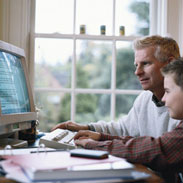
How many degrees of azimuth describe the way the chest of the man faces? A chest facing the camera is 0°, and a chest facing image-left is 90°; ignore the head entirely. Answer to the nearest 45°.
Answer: approximately 45°

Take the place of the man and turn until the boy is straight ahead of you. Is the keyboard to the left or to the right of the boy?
right

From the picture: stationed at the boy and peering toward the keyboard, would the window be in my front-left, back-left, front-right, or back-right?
front-right

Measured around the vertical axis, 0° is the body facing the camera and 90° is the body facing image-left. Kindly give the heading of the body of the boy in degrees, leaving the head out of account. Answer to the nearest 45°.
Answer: approximately 90°

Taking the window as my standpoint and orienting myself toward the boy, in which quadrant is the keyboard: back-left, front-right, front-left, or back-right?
front-right

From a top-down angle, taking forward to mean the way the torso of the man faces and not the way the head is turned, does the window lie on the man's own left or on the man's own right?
on the man's own right

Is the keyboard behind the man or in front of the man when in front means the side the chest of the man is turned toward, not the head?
in front

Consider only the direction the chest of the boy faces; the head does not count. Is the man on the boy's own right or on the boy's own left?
on the boy's own right

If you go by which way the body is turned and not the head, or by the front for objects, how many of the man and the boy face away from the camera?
0

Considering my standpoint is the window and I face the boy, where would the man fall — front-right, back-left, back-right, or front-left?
front-left

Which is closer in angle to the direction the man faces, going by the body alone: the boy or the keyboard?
the keyboard

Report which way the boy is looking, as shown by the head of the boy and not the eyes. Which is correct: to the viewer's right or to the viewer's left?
to the viewer's left
